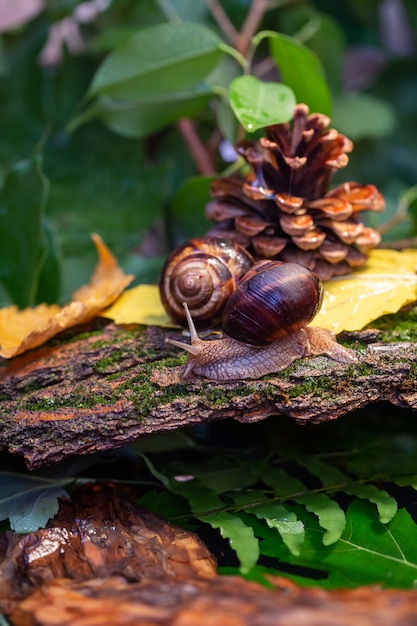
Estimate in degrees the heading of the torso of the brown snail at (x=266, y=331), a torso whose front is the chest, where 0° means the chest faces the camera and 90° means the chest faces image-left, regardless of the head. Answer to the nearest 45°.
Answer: approximately 90°

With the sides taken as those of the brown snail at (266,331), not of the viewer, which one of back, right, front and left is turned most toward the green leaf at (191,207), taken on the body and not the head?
right

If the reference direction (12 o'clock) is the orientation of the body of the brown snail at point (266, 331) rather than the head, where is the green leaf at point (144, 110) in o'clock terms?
The green leaf is roughly at 3 o'clock from the brown snail.
